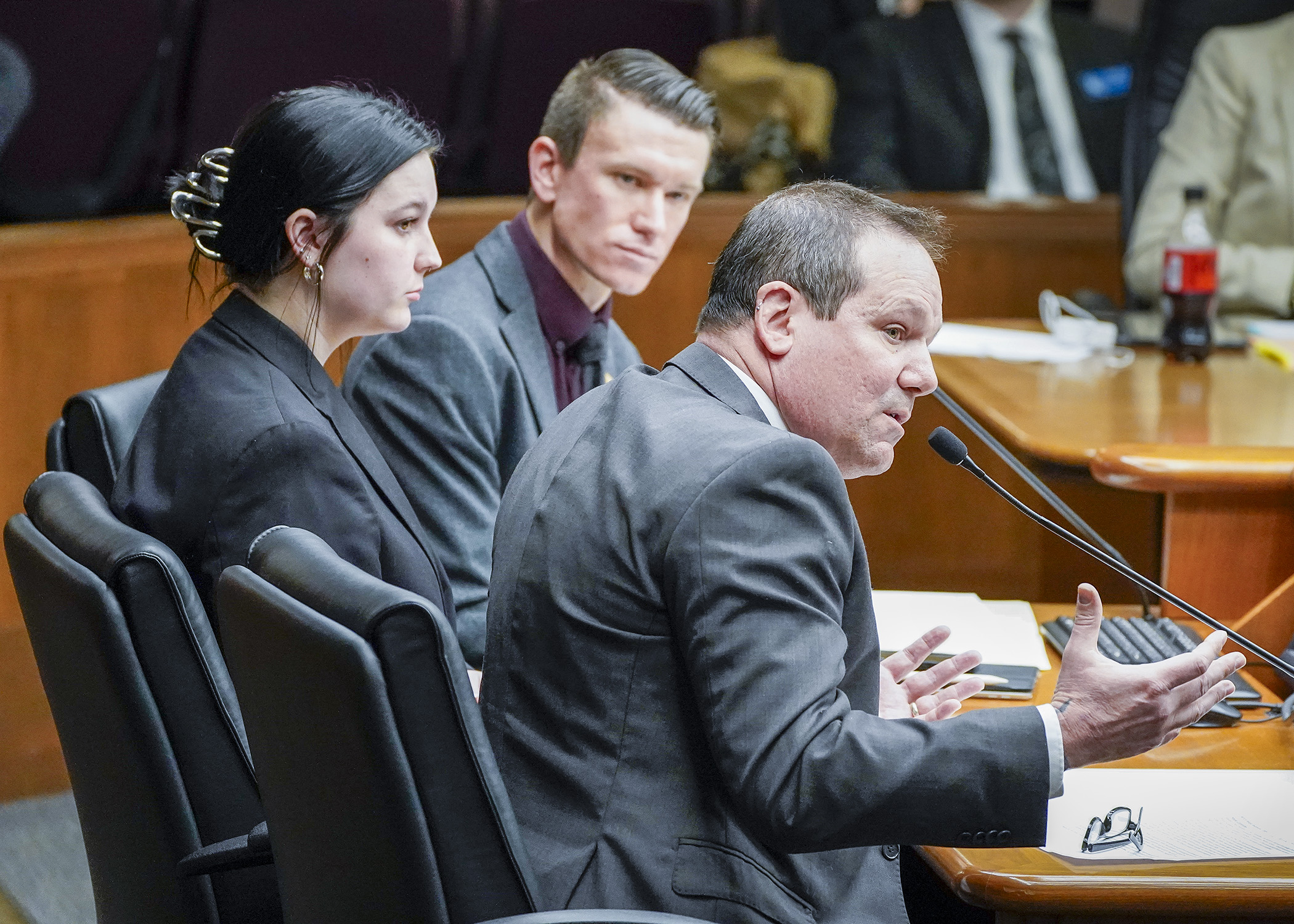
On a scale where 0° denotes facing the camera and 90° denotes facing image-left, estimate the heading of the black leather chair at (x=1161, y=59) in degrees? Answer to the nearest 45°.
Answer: approximately 0°

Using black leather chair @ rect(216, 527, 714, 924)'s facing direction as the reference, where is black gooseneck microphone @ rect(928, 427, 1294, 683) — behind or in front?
in front

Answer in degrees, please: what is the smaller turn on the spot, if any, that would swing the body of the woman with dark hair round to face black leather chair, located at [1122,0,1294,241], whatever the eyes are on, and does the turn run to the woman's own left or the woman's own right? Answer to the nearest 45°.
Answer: approximately 45° to the woman's own left

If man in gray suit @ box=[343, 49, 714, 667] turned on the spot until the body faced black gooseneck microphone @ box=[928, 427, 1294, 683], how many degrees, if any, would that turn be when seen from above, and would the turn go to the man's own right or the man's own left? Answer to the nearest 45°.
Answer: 0° — they already face it

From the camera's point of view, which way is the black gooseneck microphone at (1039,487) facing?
to the viewer's left

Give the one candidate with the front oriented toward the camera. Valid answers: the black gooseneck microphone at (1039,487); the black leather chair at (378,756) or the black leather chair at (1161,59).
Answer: the black leather chair at (1161,59)

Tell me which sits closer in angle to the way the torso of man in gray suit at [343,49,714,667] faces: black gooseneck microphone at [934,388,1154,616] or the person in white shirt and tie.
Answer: the black gooseneck microphone

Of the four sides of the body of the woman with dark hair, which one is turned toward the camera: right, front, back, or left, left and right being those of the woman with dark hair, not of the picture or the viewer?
right

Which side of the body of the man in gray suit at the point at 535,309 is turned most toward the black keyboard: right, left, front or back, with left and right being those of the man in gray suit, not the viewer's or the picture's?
front

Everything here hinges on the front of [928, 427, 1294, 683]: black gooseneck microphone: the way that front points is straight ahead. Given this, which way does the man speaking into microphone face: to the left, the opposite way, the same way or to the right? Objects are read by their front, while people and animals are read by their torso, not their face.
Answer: the opposite way

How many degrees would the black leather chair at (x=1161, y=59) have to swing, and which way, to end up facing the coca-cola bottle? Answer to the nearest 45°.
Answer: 0° — it already faces it

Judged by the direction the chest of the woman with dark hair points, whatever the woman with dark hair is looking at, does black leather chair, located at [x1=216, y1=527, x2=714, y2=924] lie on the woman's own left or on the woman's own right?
on the woman's own right

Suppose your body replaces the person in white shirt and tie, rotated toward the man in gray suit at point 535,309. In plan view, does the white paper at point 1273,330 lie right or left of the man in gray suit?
left

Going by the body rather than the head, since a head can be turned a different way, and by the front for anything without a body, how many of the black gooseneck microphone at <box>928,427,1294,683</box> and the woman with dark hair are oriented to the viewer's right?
1

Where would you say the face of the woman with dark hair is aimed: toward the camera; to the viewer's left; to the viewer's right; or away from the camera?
to the viewer's right

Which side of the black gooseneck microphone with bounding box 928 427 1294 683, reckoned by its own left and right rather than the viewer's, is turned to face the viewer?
left
